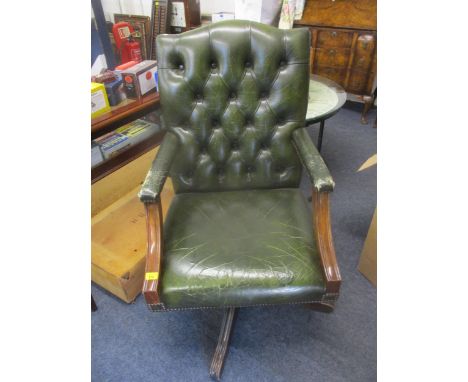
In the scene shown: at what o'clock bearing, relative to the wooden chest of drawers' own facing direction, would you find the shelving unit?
The shelving unit is roughly at 1 o'clock from the wooden chest of drawers.

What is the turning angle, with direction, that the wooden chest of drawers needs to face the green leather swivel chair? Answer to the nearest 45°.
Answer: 0° — it already faces it

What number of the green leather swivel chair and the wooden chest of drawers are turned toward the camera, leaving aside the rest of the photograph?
2

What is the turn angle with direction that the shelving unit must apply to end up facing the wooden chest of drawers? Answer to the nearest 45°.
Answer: approximately 90° to its left

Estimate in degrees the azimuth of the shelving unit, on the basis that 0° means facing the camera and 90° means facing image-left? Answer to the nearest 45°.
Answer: approximately 315°

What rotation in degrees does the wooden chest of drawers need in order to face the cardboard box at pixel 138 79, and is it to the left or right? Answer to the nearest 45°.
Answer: approximately 45° to its right

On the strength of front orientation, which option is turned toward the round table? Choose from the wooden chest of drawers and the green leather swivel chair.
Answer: the wooden chest of drawers

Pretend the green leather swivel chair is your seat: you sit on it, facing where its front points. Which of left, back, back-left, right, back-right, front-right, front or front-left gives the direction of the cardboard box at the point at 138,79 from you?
back-right

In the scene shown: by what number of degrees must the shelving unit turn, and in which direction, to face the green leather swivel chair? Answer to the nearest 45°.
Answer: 0° — it already faces it

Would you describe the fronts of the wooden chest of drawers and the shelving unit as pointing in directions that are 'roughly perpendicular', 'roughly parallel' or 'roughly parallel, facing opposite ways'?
roughly perpendicular

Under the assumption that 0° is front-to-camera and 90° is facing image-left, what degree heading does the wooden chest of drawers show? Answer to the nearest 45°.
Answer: approximately 0°
